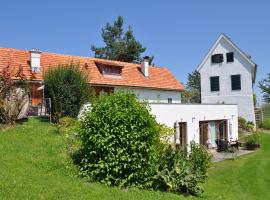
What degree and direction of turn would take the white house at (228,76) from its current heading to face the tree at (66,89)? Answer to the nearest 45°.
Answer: approximately 45° to its right

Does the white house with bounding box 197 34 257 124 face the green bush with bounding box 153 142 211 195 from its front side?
yes

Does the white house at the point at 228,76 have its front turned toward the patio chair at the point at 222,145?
yes

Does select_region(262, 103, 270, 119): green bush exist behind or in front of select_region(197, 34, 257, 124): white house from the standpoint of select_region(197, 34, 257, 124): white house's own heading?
behind

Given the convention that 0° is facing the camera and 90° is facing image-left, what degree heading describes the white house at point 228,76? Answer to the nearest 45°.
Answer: approximately 0°

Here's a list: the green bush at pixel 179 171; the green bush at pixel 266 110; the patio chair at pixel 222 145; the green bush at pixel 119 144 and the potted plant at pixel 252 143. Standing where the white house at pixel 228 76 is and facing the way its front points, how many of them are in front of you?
4
